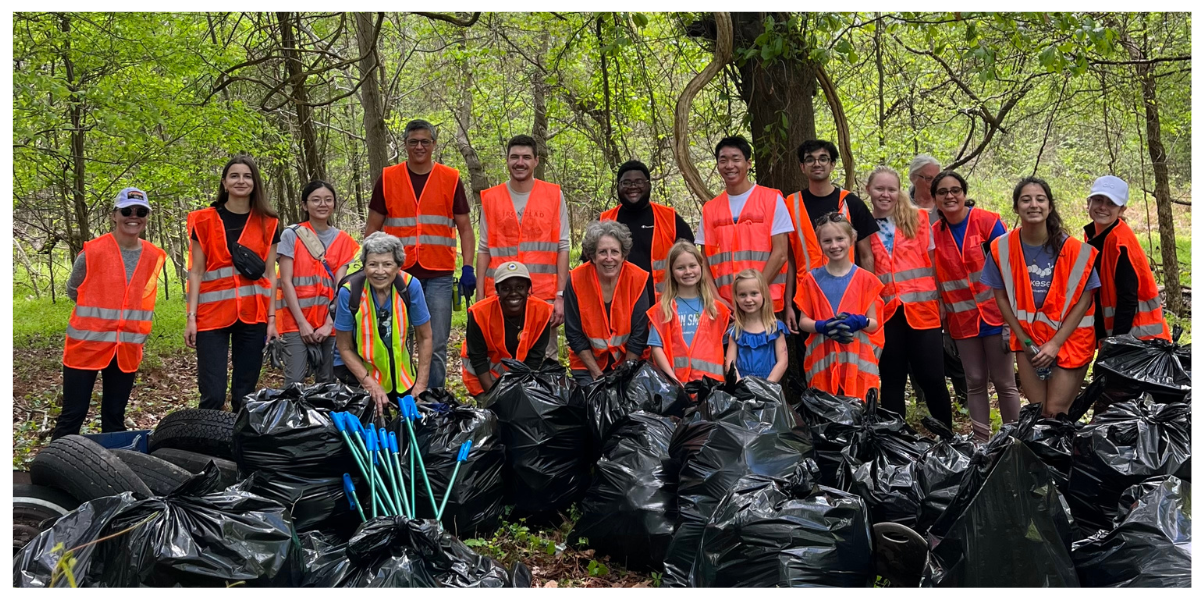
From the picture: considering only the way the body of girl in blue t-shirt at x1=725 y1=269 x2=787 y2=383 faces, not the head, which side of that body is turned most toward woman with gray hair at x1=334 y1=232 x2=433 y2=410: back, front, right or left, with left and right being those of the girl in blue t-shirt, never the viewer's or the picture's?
right

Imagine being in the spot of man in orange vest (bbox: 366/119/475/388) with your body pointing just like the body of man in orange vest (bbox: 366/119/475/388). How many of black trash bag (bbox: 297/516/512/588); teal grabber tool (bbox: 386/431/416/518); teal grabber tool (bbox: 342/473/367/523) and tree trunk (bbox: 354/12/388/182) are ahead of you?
3

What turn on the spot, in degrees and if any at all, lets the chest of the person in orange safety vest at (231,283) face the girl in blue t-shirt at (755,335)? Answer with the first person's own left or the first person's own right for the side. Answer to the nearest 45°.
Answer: approximately 45° to the first person's own left

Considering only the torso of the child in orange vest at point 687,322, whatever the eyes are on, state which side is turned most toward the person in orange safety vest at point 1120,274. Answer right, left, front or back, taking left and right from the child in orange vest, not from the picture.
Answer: left

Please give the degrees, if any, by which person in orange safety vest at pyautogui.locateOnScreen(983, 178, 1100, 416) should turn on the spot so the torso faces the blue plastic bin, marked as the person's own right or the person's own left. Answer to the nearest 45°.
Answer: approximately 45° to the person's own right

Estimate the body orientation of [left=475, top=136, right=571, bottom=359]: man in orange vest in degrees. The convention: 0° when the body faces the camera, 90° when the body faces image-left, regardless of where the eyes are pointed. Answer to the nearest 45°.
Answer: approximately 0°

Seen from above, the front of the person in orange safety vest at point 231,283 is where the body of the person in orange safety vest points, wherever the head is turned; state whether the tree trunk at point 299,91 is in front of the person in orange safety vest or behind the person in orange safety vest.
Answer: behind

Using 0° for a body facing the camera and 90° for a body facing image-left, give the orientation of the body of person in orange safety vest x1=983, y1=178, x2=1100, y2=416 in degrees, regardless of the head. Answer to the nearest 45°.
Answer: approximately 0°
